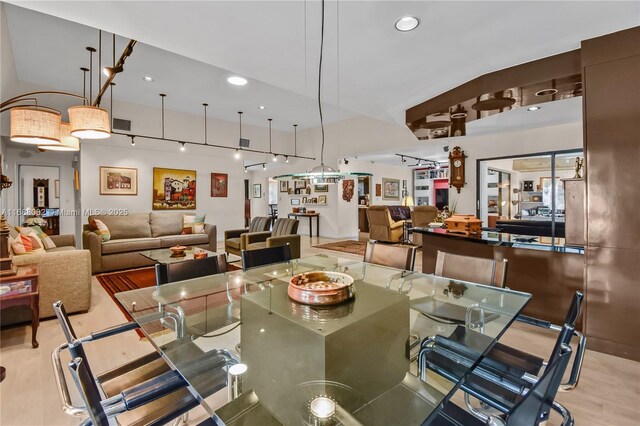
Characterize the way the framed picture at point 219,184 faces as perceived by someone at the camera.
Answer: facing the viewer

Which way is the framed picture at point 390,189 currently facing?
toward the camera

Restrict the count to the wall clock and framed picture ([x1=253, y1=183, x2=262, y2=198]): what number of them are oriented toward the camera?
2

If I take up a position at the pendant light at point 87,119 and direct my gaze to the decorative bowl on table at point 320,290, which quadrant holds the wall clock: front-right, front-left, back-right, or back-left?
front-left

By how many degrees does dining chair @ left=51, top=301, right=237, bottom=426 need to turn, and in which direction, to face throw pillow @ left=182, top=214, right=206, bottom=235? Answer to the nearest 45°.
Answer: approximately 90° to its left

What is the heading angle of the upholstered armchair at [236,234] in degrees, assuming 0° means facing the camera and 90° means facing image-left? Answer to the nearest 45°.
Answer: approximately 45°

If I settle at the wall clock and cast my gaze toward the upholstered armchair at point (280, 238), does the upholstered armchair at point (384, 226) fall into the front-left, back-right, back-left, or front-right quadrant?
front-right

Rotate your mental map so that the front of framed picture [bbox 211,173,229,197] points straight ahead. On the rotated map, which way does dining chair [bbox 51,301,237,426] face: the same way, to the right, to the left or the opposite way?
to the left

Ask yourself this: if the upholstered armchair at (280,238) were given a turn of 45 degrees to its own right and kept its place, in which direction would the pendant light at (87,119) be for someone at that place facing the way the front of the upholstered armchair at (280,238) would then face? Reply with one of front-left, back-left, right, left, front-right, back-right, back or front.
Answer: front-left

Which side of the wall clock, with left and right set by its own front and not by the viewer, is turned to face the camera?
front

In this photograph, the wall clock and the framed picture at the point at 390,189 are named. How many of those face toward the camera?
2

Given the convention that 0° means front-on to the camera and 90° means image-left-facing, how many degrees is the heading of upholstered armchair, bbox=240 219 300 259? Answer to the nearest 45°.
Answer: approximately 45°

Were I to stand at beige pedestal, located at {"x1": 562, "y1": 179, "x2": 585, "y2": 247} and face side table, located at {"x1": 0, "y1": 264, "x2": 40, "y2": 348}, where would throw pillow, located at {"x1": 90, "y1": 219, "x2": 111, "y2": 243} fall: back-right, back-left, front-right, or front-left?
front-right

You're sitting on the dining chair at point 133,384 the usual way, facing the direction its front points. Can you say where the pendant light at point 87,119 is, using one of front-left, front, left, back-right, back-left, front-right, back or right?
left

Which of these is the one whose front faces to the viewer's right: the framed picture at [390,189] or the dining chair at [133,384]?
the dining chair
